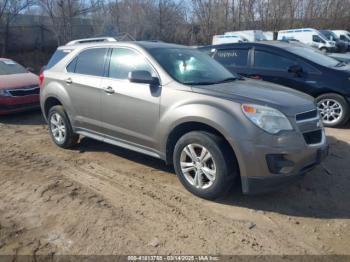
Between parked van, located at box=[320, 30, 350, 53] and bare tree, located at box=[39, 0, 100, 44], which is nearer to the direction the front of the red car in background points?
the parked van

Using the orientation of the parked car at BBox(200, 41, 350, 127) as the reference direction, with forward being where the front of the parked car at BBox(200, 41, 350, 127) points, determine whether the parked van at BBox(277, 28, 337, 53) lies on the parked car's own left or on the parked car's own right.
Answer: on the parked car's own left

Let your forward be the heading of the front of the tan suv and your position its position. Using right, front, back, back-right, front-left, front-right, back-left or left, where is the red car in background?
back

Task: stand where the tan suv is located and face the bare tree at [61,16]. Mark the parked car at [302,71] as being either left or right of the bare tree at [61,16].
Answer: right

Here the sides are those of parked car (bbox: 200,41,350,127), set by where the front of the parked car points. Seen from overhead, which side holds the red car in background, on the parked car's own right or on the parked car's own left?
on the parked car's own right

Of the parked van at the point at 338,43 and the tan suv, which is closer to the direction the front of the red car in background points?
the tan suv

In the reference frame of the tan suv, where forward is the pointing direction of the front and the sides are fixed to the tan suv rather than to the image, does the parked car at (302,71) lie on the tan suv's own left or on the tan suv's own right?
on the tan suv's own left

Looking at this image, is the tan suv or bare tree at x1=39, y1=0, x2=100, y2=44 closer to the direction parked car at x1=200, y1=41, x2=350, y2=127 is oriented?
the tan suv

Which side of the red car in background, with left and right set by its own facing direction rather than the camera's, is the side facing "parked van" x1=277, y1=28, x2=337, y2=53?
left

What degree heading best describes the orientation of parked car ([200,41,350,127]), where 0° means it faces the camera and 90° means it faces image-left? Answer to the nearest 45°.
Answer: approximately 315°

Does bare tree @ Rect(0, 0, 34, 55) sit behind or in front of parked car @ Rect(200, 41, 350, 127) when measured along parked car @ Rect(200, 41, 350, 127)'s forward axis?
behind

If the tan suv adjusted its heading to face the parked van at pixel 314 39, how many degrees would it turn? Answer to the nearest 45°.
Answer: approximately 135° to its left
